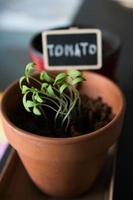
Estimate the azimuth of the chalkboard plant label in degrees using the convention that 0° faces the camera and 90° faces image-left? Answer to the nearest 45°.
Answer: approximately 0°
